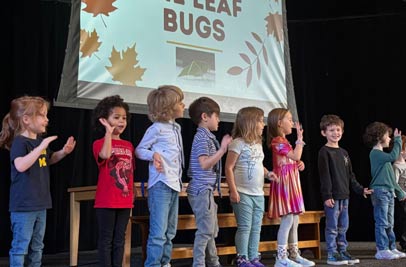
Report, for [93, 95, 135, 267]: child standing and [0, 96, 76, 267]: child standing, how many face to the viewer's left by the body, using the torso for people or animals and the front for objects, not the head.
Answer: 0

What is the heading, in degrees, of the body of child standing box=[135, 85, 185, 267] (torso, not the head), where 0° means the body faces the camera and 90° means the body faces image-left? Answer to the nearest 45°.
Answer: approximately 315°

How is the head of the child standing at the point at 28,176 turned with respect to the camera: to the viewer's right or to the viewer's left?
to the viewer's right

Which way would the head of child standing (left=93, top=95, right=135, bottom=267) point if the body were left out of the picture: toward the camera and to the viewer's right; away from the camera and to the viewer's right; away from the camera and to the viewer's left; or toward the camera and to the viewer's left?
toward the camera and to the viewer's right

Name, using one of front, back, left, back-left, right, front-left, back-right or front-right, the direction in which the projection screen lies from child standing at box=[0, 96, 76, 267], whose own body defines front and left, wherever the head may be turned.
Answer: left

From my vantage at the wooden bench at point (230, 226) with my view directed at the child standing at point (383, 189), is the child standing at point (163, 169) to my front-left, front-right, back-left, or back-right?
back-right

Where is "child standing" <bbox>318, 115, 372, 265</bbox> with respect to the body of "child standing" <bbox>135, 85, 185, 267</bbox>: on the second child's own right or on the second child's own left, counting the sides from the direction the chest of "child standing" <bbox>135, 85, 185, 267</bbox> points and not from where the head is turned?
on the second child's own left

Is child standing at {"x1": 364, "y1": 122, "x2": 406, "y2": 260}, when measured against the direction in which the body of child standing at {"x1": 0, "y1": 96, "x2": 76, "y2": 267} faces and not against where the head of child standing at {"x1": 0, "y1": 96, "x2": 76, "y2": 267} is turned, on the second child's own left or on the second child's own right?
on the second child's own left

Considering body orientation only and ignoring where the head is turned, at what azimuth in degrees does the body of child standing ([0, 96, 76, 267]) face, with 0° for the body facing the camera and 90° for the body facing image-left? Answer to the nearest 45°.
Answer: approximately 315°

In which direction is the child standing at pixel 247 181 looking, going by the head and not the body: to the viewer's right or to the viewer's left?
to the viewer's right
